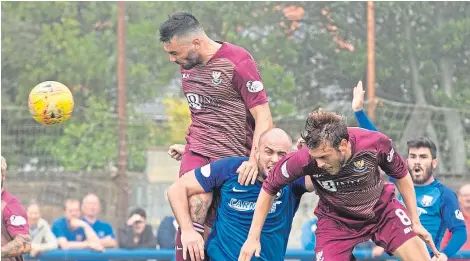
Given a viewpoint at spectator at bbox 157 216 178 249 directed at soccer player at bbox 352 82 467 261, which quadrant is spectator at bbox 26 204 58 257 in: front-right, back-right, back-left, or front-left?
back-right

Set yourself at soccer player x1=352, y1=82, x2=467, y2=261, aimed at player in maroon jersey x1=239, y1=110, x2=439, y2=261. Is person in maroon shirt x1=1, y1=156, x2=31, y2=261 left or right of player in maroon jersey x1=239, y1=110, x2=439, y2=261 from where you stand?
right

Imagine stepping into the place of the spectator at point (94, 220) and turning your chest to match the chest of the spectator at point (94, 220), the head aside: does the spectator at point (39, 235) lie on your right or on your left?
on your right

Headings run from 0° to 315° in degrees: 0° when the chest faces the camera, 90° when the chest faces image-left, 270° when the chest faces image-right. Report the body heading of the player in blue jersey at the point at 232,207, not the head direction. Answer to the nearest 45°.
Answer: approximately 0°

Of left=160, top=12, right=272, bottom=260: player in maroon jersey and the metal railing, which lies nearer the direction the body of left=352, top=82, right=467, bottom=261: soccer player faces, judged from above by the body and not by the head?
the player in maroon jersey

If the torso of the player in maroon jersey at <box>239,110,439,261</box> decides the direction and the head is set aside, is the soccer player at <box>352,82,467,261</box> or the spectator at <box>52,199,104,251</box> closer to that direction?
the spectator

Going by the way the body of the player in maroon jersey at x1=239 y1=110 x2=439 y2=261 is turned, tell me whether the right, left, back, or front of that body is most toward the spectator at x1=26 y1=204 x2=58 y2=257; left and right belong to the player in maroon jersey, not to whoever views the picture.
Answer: right
